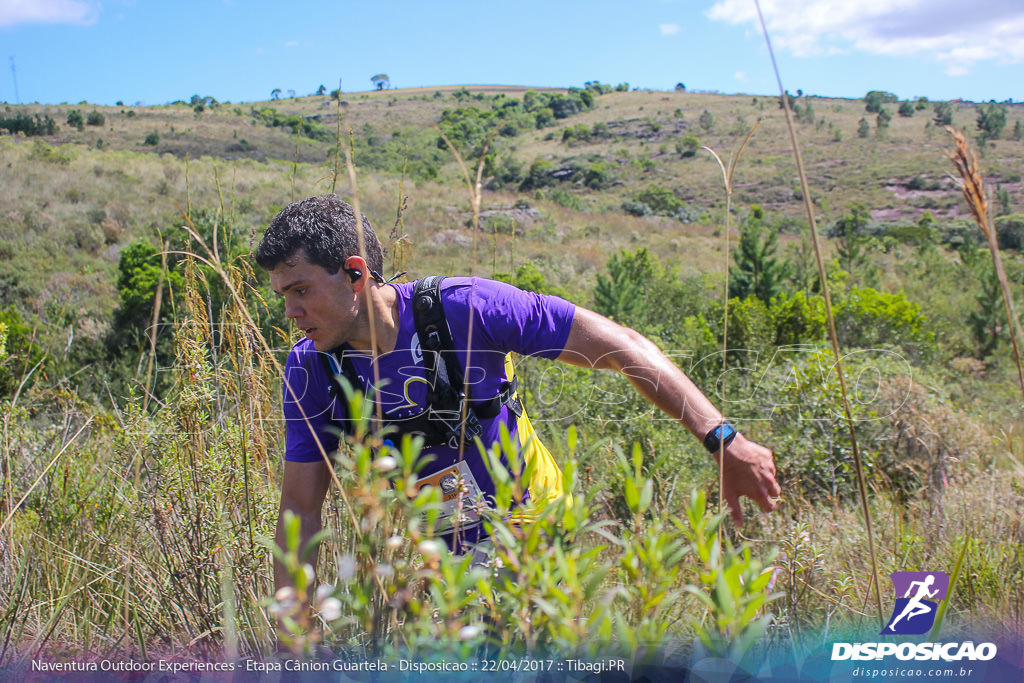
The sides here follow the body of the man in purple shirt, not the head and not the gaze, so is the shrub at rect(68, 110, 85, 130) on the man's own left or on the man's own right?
on the man's own right

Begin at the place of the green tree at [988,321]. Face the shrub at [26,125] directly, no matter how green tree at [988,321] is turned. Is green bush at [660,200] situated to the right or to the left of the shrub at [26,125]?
right

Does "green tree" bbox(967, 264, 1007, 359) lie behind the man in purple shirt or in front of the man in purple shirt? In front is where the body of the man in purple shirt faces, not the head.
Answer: behind

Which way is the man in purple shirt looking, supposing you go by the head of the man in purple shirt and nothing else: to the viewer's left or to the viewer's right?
to the viewer's left

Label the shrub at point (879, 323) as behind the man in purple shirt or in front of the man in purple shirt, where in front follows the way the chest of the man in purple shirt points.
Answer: behind

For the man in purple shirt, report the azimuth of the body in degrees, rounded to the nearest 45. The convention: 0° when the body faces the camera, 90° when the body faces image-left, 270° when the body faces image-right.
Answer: approximately 45°
